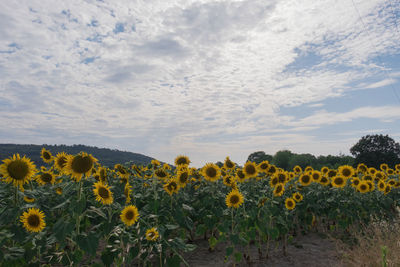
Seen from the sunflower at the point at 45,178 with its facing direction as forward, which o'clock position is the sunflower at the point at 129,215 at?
the sunflower at the point at 129,215 is roughly at 11 o'clock from the sunflower at the point at 45,178.

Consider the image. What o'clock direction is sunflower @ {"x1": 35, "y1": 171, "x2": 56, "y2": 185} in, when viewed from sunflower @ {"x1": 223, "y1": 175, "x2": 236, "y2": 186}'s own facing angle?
sunflower @ {"x1": 35, "y1": 171, "x2": 56, "y2": 185} is roughly at 2 o'clock from sunflower @ {"x1": 223, "y1": 175, "x2": 236, "y2": 186}.

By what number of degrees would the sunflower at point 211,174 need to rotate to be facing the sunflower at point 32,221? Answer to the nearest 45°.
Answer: approximately 45° to its right
